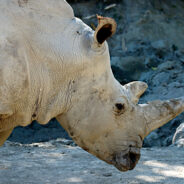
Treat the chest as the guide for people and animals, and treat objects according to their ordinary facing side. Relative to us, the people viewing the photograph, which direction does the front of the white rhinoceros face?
facing to the right of the viewer
